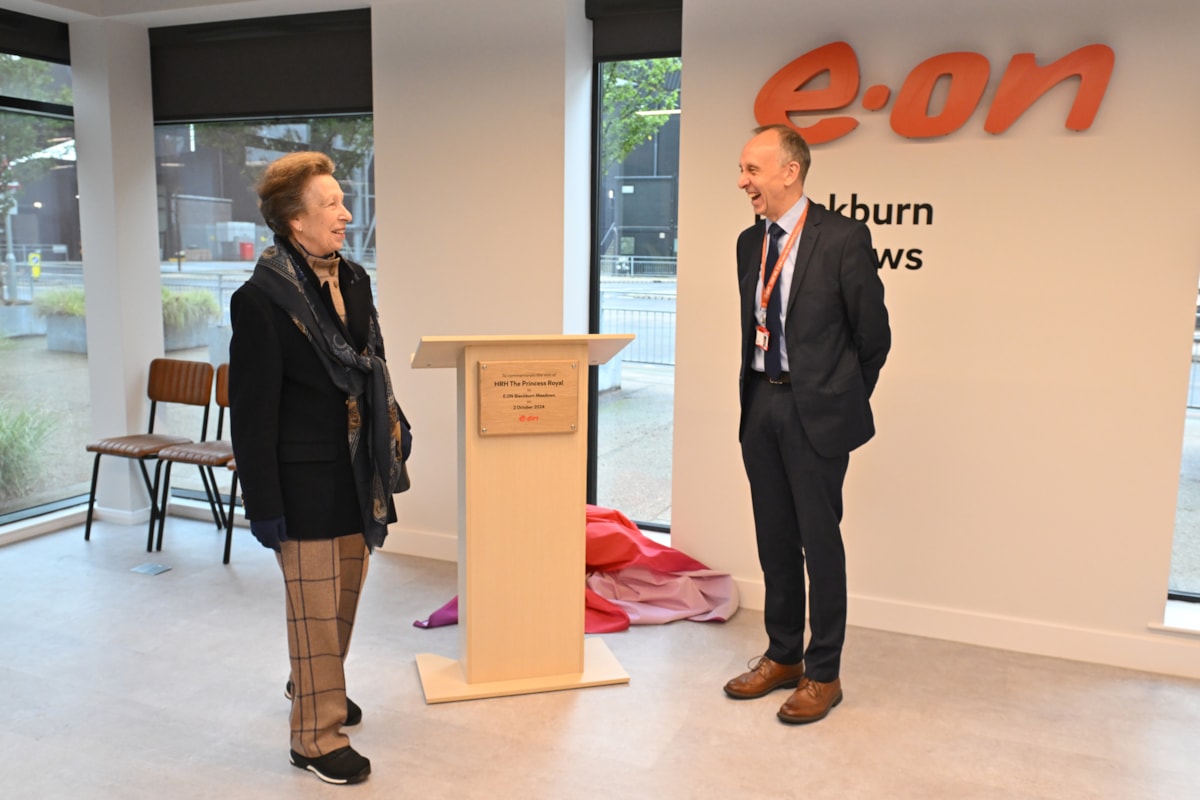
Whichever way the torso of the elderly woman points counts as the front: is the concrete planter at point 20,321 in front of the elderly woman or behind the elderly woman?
behind

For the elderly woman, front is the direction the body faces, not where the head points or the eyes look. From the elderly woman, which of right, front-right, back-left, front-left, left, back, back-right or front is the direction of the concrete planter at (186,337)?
back-left

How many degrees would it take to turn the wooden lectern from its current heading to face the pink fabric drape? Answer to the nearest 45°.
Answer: approximately 135° to its left

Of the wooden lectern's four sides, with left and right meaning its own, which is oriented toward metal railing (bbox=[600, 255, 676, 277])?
back

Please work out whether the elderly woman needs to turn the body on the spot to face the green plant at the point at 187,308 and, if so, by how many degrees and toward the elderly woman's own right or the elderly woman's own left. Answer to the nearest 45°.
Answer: approximately 135° to the elderly woman's own left

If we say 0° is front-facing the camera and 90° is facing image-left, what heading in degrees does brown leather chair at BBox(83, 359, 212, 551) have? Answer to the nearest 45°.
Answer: approximately 45°

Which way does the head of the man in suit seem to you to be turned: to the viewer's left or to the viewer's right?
to the viewer's left

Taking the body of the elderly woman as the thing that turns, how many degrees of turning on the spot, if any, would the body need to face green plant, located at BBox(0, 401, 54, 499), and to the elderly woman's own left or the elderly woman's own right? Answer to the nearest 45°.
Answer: approximately 180°

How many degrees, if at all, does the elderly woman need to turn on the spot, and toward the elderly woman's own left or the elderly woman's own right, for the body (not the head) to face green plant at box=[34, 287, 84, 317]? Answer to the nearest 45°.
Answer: approximately 135° to the elderly woman's own left

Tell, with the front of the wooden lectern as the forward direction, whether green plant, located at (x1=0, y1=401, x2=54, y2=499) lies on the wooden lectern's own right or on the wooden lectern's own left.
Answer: on the wooden lectern's own right

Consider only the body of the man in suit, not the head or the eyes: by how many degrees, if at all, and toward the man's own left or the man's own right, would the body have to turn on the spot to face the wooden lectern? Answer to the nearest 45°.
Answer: approximately 45° to the man's own right

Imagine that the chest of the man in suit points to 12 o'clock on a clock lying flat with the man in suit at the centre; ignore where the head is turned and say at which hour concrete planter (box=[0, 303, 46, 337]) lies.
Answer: The concrete planter is roughly at 2 o'clock from the man in suit.

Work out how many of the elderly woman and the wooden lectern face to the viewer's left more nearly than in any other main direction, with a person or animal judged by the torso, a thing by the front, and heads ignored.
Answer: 0
